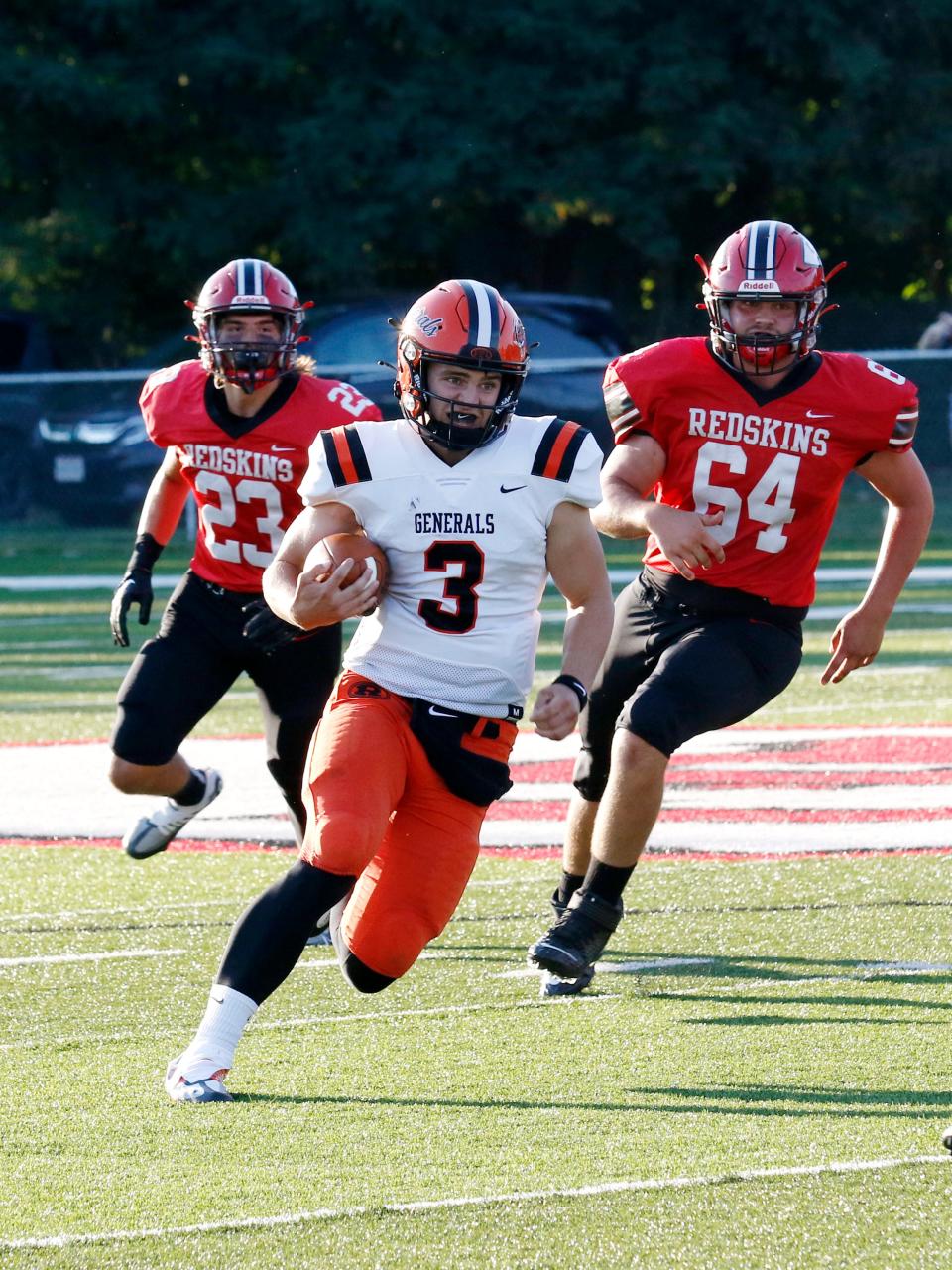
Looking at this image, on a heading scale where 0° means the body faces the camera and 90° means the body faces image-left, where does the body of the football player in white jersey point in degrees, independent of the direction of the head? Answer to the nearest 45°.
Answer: approximately 0°

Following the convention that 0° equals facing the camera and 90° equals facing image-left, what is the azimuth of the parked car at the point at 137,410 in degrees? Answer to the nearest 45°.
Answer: approximately 45°

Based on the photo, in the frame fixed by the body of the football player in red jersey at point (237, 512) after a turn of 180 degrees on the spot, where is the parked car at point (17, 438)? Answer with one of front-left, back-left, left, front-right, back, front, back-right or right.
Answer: front

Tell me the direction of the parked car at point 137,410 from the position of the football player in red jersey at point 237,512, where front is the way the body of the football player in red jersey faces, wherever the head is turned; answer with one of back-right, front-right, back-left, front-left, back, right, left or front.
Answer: back

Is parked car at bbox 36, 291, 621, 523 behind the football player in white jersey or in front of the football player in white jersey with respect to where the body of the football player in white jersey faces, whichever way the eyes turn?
behind

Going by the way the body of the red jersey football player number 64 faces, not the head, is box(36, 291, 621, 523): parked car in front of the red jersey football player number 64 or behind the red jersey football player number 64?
behind

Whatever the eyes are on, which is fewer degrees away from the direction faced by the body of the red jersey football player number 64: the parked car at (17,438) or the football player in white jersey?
the football player in white jersey

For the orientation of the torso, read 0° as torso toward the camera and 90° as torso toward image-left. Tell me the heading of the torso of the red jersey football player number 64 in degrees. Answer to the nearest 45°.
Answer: approximately 0°

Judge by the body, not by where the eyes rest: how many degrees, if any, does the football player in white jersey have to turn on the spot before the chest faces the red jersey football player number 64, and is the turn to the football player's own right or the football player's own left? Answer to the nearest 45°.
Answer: approximately 135° to the football player's own left

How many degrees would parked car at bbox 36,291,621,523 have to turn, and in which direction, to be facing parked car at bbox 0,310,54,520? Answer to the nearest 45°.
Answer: approximately 45° to its right
